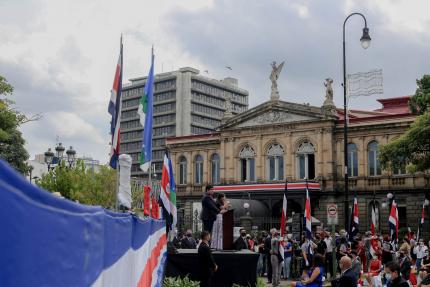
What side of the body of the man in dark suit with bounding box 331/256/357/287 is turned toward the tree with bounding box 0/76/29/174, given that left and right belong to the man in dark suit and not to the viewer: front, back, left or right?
front

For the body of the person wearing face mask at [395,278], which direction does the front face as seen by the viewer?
to the viewer's left

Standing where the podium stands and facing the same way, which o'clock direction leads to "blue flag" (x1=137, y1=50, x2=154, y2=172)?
The blue flag is roughly at 4 o'clock from the podium.

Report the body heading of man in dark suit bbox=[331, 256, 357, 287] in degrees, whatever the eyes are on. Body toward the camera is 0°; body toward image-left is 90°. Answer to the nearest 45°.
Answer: approximately 135°

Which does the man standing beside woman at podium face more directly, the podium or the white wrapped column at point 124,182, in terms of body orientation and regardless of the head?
the podium

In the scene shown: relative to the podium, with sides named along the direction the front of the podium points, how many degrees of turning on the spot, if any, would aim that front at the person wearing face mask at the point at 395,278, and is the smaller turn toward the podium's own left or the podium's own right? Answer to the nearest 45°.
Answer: approximately 45° to the podium's own right

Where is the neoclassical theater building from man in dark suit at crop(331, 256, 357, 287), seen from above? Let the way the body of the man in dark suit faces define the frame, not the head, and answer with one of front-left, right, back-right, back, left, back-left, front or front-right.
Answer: front-right

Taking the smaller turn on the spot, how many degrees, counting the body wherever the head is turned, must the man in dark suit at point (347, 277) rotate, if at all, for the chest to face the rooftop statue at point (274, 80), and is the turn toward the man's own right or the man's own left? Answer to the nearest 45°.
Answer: approximately 45° to the man's own right

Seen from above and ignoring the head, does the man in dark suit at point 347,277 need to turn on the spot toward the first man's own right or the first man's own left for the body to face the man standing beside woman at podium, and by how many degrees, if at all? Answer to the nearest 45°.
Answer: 0° — they already face them

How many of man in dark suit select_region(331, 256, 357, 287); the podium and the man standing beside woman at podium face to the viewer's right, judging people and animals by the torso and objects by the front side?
2

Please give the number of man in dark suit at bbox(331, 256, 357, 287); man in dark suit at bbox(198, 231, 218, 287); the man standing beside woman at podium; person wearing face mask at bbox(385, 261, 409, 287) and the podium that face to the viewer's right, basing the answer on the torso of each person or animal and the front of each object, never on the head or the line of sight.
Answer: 3

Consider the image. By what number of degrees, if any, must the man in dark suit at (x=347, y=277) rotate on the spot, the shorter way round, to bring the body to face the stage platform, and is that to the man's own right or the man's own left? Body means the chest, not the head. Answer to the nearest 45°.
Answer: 0° — they already face it

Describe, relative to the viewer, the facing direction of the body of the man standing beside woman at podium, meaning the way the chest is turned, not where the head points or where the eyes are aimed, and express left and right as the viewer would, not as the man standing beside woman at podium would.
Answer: facing to the right of the viewer

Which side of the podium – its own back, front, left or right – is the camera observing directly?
right
